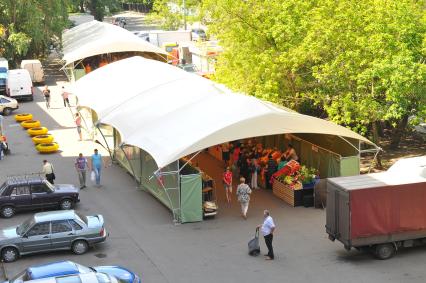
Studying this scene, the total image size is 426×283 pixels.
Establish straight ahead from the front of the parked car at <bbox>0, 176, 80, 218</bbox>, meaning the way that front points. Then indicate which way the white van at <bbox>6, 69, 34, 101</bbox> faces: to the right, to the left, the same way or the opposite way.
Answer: to the left

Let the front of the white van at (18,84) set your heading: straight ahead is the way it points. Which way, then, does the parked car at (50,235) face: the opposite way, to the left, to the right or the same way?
to the left

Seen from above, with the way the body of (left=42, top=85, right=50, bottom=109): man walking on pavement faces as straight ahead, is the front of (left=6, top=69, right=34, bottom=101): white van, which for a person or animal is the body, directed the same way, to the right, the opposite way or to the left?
the opposite way

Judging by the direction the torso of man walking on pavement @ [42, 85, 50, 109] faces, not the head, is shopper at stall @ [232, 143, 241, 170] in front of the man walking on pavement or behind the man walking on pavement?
in front

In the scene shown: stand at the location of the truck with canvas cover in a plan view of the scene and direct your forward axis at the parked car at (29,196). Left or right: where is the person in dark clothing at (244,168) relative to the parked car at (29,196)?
right

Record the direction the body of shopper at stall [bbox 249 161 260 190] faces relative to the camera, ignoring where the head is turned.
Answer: away from the camera

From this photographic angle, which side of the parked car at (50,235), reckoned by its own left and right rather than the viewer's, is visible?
left
